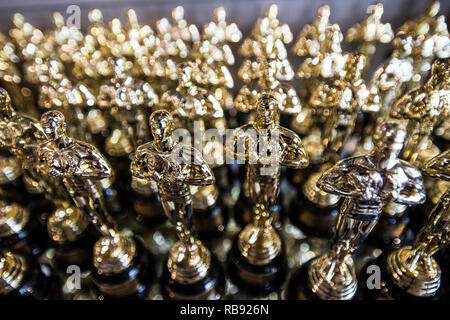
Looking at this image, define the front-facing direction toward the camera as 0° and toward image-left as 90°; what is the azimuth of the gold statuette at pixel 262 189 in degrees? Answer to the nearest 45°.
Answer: approximately 0°

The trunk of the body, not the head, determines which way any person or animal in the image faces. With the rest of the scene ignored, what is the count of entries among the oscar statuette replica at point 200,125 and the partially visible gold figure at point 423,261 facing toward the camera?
2

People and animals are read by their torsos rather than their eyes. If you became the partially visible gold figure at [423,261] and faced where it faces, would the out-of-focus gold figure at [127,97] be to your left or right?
on your right

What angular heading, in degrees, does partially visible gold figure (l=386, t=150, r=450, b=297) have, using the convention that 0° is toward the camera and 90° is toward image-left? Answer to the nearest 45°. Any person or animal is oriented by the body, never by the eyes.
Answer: approximately 0°

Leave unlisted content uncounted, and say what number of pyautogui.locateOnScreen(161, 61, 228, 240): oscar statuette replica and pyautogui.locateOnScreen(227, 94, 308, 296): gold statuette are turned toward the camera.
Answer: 2

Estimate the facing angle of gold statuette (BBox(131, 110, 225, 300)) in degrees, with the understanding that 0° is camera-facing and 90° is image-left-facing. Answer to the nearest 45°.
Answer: approximately 45°

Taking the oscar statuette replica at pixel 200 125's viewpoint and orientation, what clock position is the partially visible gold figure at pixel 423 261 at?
The partially visible gold figure is roughly at 10 o'clock from the oscar statuette replica.
